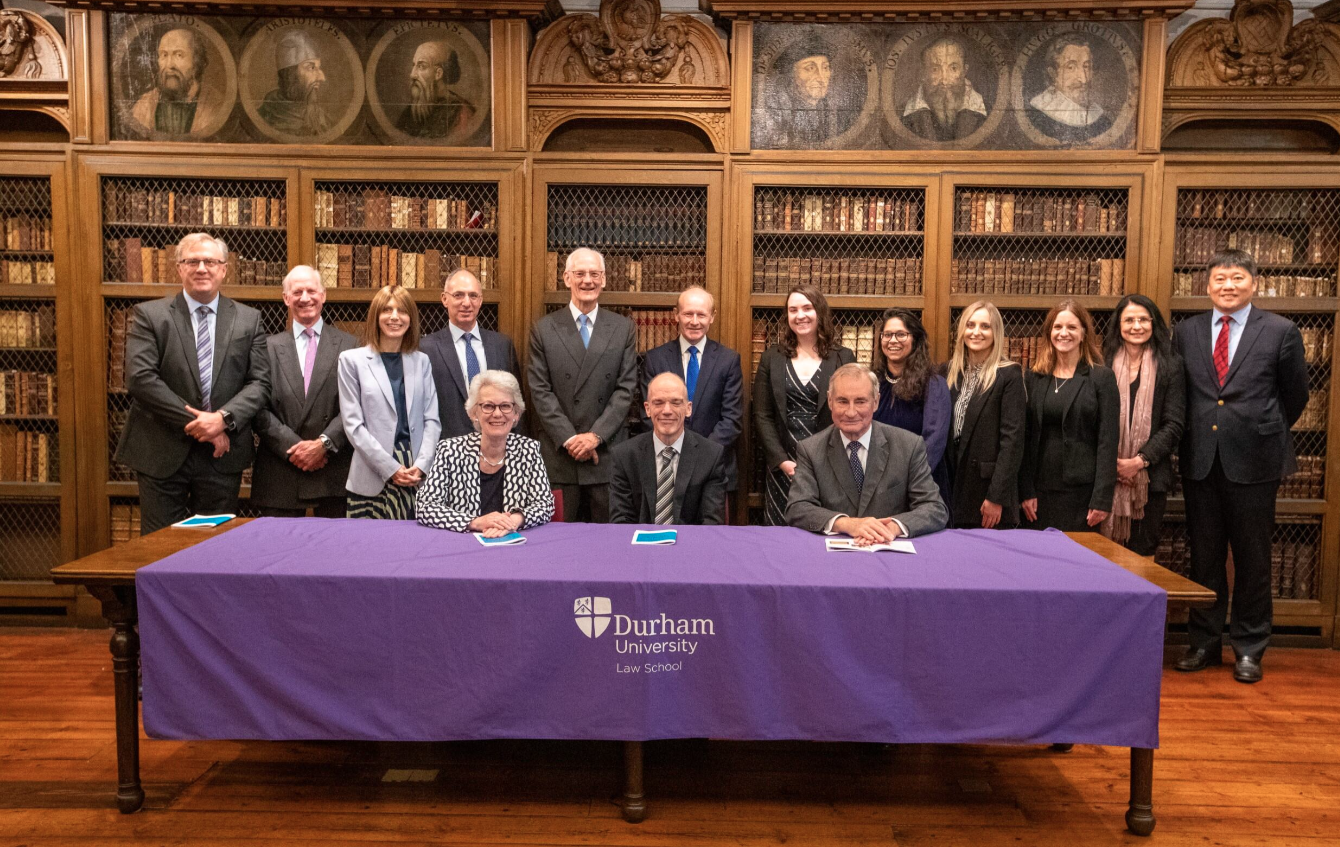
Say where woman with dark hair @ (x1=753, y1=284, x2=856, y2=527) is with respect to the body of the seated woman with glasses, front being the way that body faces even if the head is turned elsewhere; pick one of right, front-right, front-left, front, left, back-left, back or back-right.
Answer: back-left

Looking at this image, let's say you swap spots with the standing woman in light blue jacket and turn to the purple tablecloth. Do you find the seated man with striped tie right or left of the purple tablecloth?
left

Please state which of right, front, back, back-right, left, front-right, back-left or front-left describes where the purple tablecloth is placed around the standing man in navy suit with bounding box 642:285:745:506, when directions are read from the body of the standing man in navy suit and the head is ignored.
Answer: front

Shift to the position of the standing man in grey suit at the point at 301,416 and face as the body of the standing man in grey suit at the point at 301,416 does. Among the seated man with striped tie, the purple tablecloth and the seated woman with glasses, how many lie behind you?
0

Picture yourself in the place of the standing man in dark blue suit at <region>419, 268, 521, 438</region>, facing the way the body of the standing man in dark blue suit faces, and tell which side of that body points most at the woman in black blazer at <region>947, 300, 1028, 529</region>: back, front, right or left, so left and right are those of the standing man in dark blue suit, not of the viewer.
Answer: left

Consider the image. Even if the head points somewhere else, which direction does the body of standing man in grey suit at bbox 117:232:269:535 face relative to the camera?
toward the camera

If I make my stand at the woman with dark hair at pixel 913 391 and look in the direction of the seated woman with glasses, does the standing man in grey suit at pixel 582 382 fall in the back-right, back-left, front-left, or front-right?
front-right

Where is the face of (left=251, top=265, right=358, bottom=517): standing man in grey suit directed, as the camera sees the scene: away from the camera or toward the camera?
toward the camera

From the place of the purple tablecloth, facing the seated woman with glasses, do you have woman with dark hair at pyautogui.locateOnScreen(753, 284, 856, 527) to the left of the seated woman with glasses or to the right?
right

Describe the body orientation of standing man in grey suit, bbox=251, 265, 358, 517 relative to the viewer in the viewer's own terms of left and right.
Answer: facing the viewer

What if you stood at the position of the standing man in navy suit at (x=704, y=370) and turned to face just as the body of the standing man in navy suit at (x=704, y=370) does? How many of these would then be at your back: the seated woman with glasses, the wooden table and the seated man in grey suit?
0

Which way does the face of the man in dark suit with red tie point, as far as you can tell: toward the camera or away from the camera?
toward the camera

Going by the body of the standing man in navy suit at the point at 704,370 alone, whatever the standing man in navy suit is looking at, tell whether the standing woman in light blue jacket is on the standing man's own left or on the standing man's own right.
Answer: on the standing man's own right

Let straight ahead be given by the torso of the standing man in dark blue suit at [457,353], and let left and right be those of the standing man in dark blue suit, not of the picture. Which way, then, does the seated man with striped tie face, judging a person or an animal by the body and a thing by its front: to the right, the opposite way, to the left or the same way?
the same way

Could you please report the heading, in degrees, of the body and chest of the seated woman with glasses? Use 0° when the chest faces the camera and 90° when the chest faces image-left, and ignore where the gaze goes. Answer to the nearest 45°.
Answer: approximately 0°

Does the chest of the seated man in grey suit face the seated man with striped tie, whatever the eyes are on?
no

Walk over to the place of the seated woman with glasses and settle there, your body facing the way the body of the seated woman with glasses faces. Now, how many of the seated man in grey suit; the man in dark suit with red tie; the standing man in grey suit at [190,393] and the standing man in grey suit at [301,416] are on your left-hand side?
2
